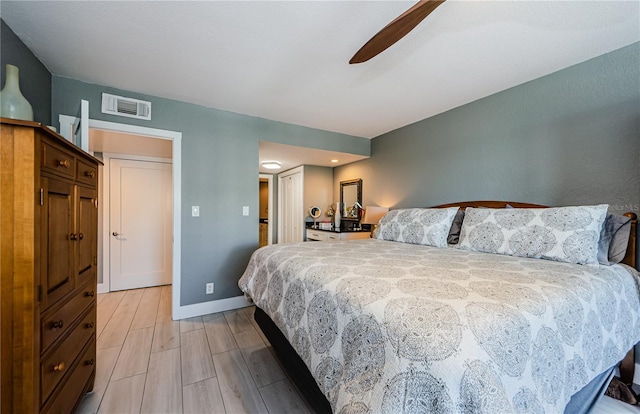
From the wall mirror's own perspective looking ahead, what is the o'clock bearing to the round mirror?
The round mirror is roughly at 2 o'clock from the wall mirror.

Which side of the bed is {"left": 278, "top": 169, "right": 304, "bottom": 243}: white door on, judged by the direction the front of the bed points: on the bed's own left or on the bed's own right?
on the bed's own right

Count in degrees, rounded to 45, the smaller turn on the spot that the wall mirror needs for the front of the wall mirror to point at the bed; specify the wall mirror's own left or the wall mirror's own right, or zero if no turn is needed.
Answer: approximately 45° to the wall mirror's own left

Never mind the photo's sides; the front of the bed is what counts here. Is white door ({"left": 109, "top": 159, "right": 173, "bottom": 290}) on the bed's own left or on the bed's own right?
on the bed's own right

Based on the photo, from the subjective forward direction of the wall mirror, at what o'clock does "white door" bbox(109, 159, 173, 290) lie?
The white door is roughly at 1 o'clock from the wall mirror.

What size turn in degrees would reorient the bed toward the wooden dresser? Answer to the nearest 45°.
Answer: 0° — it already faces it

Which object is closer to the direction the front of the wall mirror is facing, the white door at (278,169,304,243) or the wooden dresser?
the wooden dresser

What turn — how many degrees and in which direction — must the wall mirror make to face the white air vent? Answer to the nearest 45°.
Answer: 0° — it already faces it

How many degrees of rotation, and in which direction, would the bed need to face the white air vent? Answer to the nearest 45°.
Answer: approximately 45° to its right

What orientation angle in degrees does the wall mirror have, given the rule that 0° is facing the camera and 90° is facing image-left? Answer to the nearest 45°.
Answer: approximately 45°

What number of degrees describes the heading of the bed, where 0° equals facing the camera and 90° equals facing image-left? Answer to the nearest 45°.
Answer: approximately 45°

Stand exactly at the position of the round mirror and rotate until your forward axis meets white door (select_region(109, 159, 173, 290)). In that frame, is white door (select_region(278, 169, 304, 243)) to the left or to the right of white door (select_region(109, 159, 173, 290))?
right
